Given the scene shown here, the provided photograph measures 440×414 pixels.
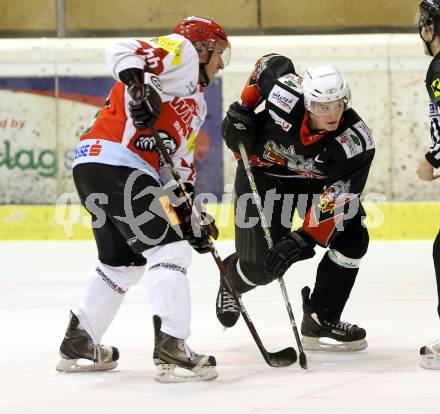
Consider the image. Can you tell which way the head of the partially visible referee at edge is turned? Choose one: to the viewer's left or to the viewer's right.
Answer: to the viewer's left

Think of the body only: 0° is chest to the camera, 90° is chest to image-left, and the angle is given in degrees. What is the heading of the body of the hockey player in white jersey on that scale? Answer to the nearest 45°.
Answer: approximately 270°

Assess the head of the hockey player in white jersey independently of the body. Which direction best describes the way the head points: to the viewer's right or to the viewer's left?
to the viewer's right

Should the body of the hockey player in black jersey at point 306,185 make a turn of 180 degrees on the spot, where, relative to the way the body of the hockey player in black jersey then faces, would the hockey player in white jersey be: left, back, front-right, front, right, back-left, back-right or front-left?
left

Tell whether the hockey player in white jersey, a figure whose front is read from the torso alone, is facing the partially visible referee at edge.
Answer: yes
